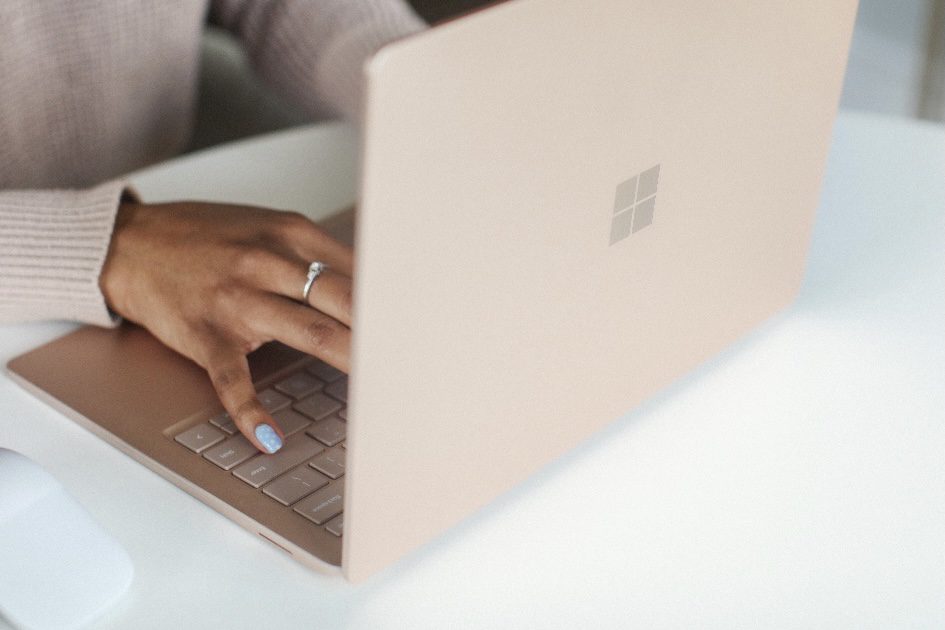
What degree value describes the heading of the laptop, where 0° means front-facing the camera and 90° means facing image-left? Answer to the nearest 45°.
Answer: approximately 135°
